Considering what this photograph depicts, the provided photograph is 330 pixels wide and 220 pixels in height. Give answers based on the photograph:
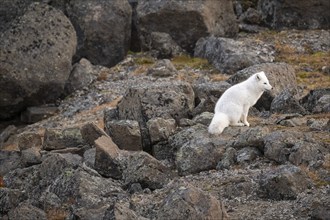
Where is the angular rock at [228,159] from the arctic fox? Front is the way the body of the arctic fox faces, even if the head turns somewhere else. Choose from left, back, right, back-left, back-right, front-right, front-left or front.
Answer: right

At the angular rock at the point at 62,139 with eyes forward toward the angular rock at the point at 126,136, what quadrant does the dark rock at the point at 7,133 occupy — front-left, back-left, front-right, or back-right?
back-left

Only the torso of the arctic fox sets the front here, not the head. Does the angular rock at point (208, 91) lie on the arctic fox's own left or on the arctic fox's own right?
on the arctic fox's own left

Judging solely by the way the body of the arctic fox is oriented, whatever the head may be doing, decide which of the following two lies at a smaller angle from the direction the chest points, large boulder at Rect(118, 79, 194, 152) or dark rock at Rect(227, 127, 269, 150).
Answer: the dark rock

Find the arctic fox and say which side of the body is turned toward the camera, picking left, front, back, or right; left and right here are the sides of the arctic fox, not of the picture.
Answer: right

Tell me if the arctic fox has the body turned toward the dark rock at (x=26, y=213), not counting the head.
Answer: no

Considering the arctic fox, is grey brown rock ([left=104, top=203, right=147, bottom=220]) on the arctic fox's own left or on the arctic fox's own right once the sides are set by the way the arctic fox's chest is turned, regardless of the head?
on the arctic fox's own right

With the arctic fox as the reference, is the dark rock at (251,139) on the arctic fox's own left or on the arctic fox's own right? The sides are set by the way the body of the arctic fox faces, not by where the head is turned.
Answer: on the arctic fox's own right

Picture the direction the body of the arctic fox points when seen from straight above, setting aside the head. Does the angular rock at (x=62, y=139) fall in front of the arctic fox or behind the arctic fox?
behind

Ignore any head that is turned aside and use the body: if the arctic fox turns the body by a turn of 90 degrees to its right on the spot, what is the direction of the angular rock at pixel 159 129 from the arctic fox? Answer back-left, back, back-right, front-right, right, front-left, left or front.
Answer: right

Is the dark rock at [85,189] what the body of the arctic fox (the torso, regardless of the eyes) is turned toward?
no

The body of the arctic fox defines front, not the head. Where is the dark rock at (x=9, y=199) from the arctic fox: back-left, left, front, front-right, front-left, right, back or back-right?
back-right

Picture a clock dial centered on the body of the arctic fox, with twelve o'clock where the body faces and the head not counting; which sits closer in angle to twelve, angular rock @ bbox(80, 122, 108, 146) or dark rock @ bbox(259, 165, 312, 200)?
the dark rock

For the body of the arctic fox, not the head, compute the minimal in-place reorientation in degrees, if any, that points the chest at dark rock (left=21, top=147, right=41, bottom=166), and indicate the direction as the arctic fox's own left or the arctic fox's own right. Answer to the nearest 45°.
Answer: approximately 180°

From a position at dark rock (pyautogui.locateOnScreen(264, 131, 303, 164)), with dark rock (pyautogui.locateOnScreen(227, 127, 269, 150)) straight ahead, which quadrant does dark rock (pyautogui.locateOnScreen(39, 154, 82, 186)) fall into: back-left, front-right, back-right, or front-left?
front-left

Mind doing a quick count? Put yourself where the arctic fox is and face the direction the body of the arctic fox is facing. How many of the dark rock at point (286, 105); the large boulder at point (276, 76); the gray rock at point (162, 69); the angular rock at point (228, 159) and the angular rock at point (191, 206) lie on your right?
2

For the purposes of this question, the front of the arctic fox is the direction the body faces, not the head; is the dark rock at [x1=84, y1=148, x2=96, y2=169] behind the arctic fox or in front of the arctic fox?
behind
